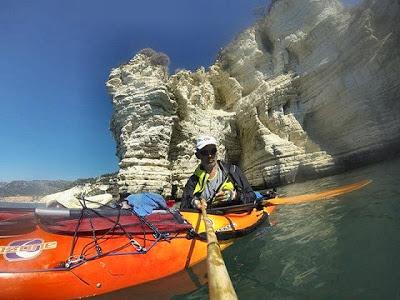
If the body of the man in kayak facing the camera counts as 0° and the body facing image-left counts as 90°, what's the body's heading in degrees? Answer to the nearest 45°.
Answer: approximately 0°

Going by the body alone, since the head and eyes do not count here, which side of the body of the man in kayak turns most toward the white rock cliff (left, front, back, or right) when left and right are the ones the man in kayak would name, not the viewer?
back
